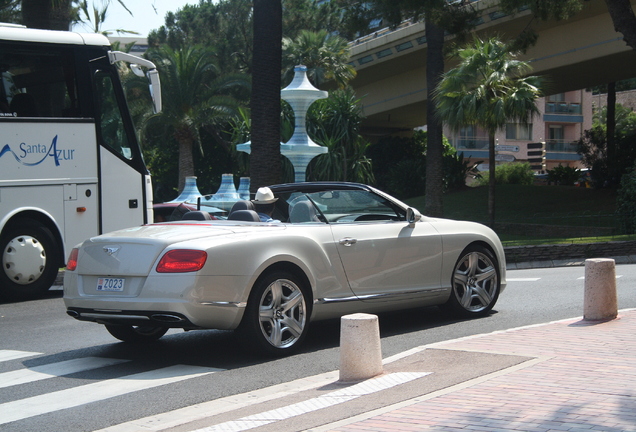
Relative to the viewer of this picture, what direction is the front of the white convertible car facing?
facing away from the viewer and to the right of the viewer

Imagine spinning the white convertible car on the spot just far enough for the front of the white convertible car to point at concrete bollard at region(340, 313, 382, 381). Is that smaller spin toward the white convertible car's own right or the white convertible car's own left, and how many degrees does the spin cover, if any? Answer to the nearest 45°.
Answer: approximately 135° to the white convertible car's own right

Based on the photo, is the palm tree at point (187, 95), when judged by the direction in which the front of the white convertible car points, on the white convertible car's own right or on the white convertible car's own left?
on the white convertible car's own left

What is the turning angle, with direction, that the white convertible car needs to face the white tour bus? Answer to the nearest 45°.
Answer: approximately 90° to its left

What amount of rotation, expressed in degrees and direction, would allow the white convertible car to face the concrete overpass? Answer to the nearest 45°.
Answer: approximately 45° to its left

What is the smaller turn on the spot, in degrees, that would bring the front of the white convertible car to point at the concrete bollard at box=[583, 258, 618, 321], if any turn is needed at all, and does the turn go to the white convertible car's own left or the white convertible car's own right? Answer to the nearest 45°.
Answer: approximately 45° to the white convertible car's own right

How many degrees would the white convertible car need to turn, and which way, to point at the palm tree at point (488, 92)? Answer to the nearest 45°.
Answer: approximately 45° to its left
